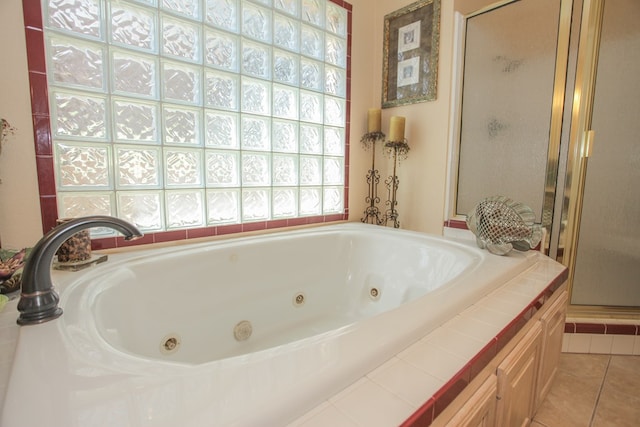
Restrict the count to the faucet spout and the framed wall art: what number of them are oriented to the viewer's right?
1

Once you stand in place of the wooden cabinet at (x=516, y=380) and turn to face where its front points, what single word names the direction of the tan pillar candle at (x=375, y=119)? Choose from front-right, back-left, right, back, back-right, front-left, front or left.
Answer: back

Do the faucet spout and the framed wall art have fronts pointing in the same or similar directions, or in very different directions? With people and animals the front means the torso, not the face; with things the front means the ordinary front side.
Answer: very different directions

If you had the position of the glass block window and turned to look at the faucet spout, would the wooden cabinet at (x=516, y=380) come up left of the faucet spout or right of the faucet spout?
left

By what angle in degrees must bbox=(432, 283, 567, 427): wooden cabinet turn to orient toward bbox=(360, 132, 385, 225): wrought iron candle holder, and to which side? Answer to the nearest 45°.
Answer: approximately 180°

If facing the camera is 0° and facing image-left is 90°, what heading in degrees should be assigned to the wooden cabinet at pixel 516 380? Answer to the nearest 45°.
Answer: approximately 315°

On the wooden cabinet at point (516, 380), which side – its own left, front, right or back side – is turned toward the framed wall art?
back

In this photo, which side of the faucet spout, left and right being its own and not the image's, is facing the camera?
right

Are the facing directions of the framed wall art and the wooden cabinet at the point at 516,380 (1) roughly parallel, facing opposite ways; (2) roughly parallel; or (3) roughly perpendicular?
roughly perpendicular
